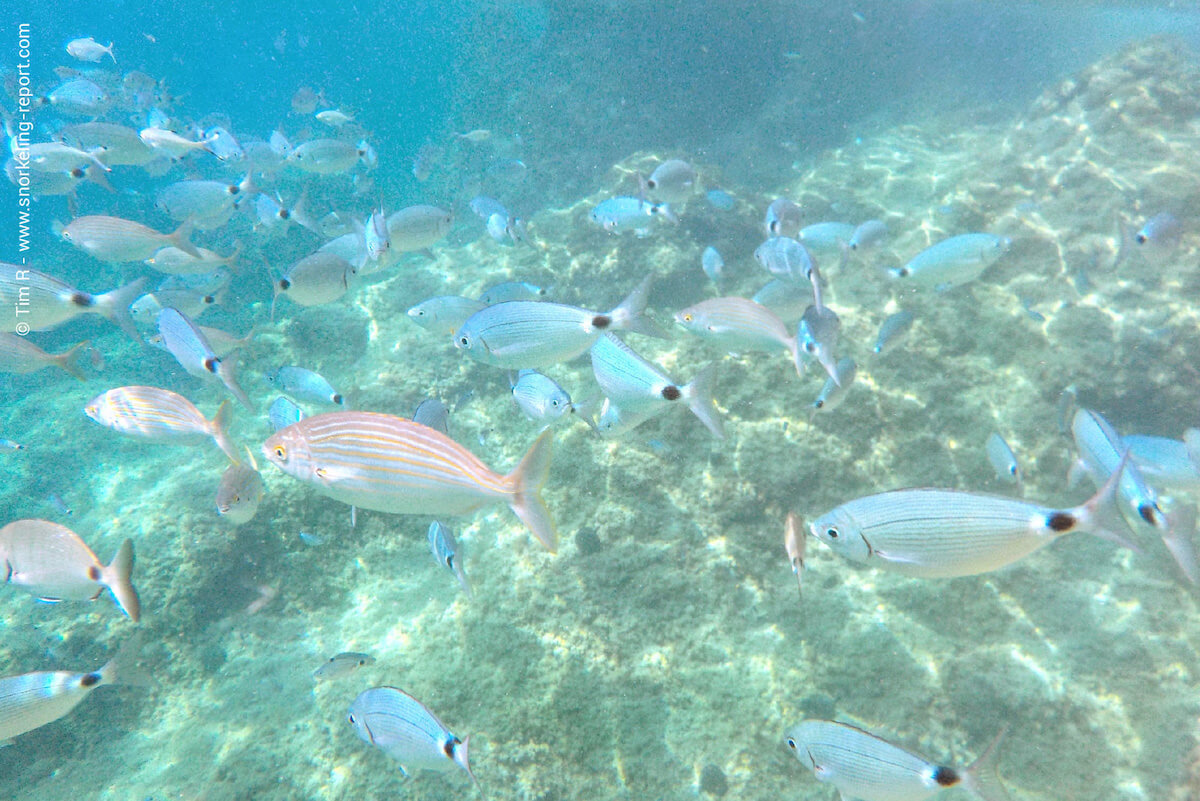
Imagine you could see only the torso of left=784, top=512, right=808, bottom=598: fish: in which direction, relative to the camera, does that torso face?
away from the camera

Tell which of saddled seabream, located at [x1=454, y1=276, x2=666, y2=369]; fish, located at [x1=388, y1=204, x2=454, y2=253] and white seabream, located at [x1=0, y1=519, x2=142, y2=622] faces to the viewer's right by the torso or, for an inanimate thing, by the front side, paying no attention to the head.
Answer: the fish

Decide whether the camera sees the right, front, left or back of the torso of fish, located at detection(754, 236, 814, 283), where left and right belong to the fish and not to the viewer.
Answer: left

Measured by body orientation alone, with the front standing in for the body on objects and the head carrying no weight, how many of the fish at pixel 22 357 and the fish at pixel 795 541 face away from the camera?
1

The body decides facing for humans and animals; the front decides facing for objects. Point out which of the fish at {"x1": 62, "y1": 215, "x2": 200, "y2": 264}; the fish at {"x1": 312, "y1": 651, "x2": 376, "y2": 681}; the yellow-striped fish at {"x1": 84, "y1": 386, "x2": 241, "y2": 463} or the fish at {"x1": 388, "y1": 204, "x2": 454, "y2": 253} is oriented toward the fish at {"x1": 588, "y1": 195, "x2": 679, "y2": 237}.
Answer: the fish at {"x1": 388, "y1": 204, "x2": 454, "y2": 253}

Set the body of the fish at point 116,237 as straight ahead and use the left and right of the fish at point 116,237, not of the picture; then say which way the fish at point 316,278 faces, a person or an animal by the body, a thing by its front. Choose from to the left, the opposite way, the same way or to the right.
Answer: the opposite way

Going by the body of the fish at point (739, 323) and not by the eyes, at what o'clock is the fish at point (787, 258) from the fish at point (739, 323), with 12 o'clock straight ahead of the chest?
the fish at point (787, 258) is roughly at 4 o'clock from the fish at point (739, 323).

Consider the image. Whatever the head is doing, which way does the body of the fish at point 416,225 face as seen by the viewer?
to the viewer's right

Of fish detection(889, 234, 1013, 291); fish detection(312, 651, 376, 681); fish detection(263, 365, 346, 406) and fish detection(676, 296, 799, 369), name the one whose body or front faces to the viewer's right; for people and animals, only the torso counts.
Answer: fish detection(889, 234, 1013, 291)

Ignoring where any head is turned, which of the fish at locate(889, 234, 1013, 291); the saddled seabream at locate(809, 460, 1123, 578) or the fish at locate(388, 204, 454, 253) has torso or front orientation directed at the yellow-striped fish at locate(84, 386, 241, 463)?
the saddled seabream

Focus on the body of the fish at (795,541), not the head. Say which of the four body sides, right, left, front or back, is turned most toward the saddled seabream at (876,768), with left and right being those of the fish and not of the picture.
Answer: back

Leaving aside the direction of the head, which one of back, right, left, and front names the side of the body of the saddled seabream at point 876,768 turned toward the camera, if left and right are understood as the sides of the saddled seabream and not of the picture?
left

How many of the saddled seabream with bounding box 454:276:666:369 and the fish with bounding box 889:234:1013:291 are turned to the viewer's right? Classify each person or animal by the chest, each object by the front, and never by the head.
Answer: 1

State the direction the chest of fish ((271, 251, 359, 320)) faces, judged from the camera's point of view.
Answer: to the viewer's right

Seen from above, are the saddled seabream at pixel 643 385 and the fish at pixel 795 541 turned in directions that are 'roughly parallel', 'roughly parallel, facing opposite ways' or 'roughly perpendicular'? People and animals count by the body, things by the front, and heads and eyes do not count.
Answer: roughly perpendicular

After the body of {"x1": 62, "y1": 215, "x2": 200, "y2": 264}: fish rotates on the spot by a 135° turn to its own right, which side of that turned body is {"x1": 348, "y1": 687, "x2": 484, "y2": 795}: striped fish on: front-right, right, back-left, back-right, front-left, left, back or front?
back-right
